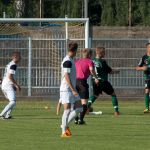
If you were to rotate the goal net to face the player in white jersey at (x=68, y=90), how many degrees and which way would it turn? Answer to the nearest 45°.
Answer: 0° — it already faces them

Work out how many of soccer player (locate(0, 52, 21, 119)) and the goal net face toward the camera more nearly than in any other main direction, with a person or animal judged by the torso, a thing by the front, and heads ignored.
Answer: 1

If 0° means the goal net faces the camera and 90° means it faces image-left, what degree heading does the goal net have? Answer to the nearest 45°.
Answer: approximately 0°

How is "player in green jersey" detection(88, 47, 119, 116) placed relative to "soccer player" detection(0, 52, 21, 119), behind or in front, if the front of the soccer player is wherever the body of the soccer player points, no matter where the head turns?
in front

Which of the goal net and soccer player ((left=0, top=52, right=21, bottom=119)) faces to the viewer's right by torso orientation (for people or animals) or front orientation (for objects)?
the soccer player

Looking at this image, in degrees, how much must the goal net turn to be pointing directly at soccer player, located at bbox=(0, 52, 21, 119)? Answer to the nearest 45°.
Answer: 0° — it already faces them

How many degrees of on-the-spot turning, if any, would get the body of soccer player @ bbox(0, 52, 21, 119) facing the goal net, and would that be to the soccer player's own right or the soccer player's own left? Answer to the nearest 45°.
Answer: approximately 90° to the soccer player's own left

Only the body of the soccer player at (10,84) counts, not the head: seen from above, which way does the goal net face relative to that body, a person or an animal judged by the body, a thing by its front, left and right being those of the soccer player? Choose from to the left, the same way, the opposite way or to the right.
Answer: to the right

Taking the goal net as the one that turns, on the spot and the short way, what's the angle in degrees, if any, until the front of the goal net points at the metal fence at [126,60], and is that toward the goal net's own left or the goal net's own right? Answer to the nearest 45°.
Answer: approximately 90° to the goal net's own left

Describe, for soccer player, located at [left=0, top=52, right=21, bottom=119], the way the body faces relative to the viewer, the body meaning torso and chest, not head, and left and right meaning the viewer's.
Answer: facing to the right of the viewer
